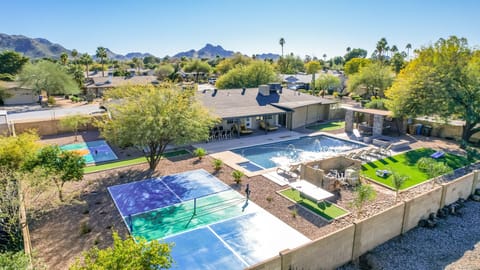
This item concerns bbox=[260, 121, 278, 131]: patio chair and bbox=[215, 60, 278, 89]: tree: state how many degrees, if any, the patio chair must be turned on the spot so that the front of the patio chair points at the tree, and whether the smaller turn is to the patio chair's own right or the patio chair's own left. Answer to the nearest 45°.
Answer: approximately 135° to the patio chair's own left

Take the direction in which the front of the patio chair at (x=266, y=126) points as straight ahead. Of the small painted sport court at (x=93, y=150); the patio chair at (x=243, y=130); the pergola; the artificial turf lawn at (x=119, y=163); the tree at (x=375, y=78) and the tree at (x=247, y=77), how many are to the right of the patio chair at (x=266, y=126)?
3

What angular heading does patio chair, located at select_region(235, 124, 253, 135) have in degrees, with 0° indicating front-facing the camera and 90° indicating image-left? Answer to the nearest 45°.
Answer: approximately 315°

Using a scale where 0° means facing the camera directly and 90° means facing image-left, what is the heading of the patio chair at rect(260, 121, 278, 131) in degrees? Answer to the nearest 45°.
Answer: approximately 315°

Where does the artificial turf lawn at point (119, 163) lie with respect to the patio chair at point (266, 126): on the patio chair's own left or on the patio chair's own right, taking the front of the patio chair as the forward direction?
on the patio chair's own right

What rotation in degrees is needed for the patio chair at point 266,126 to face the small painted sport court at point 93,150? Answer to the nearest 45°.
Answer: approximately 90° to its right

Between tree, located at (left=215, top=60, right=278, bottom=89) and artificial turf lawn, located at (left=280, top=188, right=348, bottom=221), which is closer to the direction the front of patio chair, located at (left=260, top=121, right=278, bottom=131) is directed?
the artificial turf lawn

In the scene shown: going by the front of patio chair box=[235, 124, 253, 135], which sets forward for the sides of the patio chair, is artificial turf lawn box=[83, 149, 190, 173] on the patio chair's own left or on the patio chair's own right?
on the patio chair's own right
